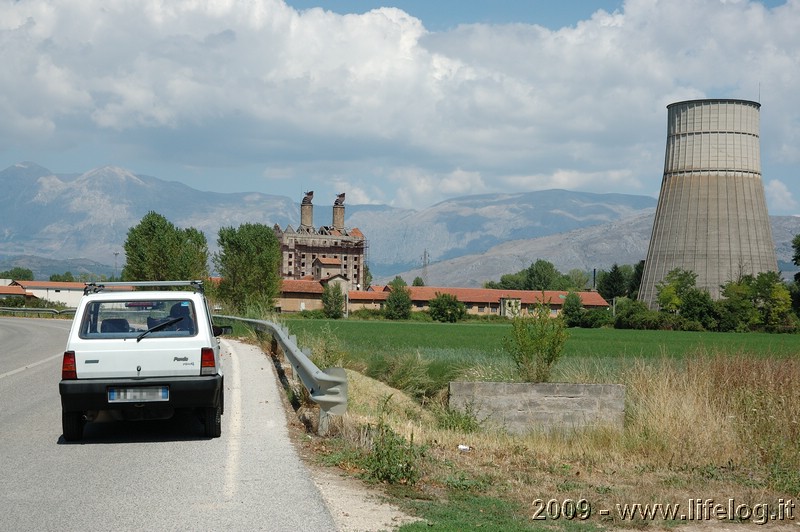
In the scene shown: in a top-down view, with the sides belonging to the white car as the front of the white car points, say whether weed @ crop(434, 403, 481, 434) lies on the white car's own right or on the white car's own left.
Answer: on the white car's own right

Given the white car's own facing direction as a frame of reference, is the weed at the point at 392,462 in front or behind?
behind

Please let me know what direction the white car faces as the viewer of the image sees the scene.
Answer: facing away from the viewer

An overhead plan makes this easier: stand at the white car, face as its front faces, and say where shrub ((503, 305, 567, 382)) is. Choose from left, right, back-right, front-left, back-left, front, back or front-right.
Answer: front-right
